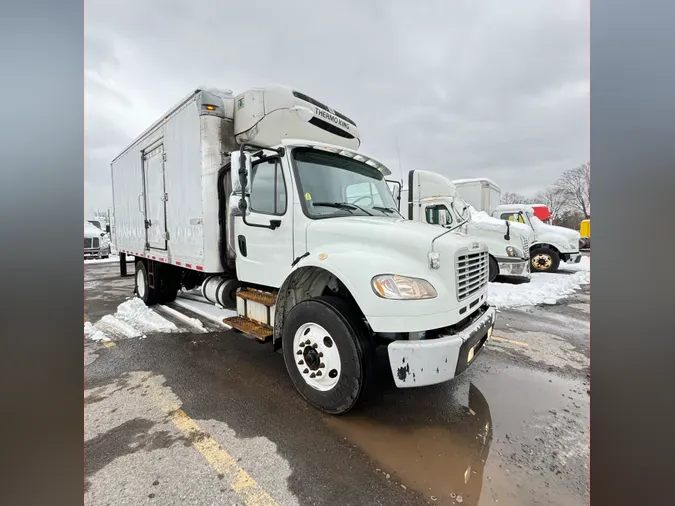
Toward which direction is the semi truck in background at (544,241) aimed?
to the viewer's right

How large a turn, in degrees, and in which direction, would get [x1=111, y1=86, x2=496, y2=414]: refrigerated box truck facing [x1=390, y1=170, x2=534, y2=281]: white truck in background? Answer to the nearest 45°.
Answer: approximately 90° to its left

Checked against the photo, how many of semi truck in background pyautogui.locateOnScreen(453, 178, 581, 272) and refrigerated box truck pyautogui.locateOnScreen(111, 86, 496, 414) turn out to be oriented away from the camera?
0

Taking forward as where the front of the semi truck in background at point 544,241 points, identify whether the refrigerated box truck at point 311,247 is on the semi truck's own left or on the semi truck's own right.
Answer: on the semi truck's own right

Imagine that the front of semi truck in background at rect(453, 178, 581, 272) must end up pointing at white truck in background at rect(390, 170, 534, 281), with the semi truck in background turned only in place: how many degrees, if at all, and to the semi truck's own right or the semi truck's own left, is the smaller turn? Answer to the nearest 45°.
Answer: approximately 90° to the semi truck's own right

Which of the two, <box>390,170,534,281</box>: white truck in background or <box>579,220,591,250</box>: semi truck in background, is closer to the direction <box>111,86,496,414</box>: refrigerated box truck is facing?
the semi truck in background

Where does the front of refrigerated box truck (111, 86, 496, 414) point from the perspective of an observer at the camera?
facing the viewer and to the right of the viewer
